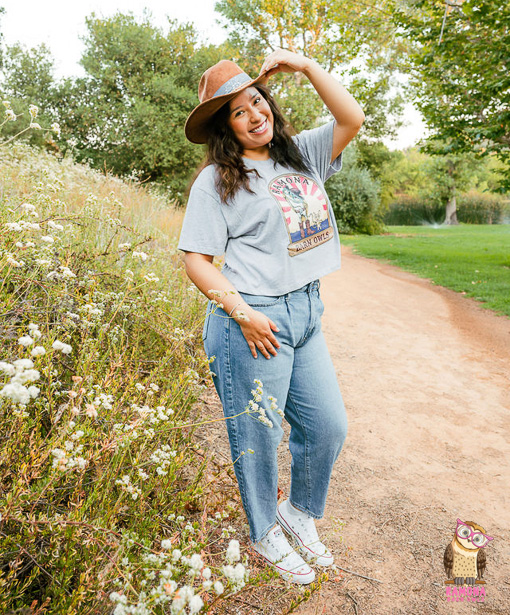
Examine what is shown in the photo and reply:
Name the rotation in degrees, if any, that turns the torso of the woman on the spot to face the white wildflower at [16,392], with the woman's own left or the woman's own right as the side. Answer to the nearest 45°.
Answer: approximately 90° to the woman's own right

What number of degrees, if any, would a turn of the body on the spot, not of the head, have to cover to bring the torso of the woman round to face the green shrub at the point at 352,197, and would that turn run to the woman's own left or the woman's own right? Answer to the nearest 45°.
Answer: approximately 135° to the woman's own left

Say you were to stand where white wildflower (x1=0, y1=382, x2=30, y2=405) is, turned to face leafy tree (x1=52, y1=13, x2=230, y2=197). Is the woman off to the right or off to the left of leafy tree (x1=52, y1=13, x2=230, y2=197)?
right

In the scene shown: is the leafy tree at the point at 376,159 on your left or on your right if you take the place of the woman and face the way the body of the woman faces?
on your left

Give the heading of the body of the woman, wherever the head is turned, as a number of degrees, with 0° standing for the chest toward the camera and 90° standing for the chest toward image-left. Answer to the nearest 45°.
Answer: approximately 315°

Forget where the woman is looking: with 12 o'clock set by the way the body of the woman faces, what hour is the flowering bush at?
The flowering bush is roughly at 3 o'clock from the woman.

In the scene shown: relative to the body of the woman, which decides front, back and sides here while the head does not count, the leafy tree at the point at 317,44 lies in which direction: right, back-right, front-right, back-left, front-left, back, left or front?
back-left

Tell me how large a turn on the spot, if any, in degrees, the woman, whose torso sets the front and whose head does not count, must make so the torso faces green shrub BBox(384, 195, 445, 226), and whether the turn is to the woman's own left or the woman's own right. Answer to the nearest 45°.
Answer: approximately 135° to the woman's own left

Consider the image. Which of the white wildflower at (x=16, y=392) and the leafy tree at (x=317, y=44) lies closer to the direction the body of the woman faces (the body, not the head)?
the white wildflower

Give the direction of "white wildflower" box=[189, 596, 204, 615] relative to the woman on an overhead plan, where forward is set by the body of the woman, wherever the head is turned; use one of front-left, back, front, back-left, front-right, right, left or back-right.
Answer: front-right

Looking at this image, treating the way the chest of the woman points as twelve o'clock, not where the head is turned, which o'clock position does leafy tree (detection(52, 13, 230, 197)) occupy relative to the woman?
The leafy tree is roughly at 7 o'clock from the woman.
